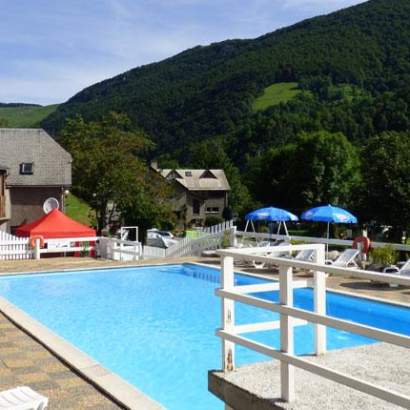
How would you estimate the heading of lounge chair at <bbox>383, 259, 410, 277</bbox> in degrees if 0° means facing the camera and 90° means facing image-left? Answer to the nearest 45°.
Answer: approximately 90°

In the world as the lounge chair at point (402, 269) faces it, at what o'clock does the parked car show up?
The parked car is roughly at 2 o'clock from the lounge chair.

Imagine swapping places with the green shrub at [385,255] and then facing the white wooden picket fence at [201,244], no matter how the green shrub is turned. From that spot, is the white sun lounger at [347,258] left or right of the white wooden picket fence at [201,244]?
left

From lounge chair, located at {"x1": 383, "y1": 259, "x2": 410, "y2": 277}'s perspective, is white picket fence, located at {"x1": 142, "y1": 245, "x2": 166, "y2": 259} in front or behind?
in front

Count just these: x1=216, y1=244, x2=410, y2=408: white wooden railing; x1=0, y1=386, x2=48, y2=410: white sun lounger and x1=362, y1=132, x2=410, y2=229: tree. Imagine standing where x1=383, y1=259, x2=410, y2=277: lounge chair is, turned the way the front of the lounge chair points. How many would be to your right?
1

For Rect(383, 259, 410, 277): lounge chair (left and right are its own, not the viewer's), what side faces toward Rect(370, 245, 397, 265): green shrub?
right

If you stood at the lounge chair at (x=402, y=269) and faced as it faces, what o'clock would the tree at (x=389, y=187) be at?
The tree is roughly at 3 o'clock from the lounge chair.

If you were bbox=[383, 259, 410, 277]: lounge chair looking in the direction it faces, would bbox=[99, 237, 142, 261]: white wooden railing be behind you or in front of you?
in front

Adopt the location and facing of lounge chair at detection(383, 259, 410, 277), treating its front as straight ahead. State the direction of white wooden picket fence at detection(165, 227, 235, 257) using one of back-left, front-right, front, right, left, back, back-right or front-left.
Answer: front-right

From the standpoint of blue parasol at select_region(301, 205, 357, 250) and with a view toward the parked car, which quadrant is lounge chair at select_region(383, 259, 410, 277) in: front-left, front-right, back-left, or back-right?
back-left
